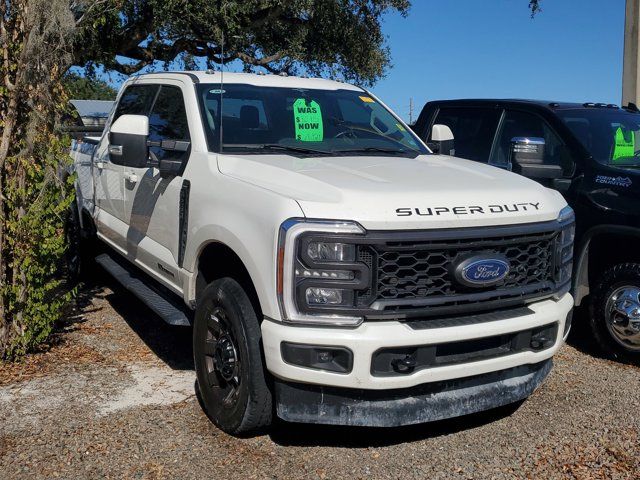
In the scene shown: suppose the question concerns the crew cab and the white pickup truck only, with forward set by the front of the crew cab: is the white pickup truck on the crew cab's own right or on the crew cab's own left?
on the crew cab's own right

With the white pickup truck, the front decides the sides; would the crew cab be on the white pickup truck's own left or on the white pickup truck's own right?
on the white pickup truck's own left

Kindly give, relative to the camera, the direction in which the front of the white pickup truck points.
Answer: facing the viewer and to the right of the viewer

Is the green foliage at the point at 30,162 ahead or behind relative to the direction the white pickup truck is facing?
behind

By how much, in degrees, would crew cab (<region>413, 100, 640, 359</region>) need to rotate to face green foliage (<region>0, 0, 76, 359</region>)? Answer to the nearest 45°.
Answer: approximately 90° to its right

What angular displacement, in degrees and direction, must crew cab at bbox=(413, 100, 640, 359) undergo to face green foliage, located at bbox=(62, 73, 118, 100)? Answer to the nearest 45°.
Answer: approximately 180°

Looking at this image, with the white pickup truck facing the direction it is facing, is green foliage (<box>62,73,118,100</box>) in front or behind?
behind

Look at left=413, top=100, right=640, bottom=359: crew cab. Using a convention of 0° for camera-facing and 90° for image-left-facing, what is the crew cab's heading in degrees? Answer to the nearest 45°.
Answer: approximately 315°

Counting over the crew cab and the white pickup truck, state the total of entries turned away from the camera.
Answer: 0
